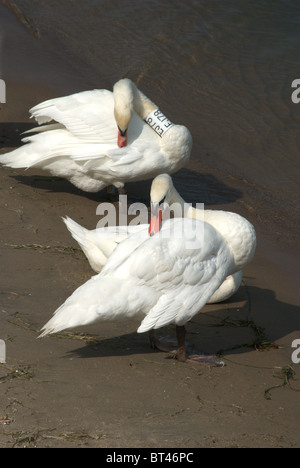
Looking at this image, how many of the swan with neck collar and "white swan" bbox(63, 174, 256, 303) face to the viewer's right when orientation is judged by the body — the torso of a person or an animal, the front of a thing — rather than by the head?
2

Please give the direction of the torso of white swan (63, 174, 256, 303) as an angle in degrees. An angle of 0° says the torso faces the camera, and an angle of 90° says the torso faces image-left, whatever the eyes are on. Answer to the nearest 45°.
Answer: approximately 270°

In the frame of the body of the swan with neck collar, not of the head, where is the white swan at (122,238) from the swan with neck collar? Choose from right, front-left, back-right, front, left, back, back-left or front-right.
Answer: right

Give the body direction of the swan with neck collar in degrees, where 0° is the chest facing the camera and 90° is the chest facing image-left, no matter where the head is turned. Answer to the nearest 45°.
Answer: approximately 270°

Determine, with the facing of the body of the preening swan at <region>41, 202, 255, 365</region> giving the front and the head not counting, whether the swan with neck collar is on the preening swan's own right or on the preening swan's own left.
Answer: on the preening swan's own left

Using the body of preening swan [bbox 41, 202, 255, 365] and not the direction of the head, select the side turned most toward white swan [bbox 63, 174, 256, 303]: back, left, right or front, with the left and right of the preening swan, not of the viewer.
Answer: left

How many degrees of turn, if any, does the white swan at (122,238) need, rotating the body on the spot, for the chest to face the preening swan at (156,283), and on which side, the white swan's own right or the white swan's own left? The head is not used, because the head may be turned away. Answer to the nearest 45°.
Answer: approximately 90° to the white swan's own right

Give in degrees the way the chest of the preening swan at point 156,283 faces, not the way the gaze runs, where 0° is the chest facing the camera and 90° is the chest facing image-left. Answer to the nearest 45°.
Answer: approximately 270°

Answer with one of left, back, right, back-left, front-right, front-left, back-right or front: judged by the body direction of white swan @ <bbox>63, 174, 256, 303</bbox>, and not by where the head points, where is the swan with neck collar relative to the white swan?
left
